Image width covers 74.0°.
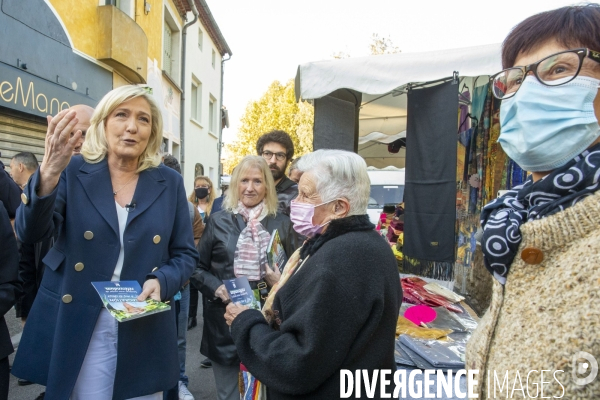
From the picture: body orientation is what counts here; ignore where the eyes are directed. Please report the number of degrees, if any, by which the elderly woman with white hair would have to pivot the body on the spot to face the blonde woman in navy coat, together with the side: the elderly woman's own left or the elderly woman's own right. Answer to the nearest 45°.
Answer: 0° — they already face them

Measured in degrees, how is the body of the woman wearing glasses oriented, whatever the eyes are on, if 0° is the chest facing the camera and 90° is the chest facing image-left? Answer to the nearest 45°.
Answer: approximately 45°

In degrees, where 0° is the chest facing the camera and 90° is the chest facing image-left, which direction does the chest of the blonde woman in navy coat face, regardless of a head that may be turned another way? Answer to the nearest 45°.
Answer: approximately 0°

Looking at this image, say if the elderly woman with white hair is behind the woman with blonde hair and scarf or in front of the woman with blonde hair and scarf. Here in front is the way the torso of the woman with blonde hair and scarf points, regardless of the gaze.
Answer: in front

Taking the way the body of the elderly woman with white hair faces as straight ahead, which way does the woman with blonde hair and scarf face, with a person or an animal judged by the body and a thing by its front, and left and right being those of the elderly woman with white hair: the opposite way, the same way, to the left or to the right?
to the left

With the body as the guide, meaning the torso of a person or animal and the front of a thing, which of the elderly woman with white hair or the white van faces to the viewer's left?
the elderly woman with white hair

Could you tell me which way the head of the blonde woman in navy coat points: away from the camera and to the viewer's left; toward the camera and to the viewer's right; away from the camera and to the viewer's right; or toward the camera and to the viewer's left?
toward the camera and to the viewer's right

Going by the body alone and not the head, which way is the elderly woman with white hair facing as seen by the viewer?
to the viewer's left

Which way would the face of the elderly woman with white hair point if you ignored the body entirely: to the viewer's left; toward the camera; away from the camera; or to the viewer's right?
to the viewer's left

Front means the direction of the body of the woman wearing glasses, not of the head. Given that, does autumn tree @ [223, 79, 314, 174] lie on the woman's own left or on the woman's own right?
on the woman's own right
